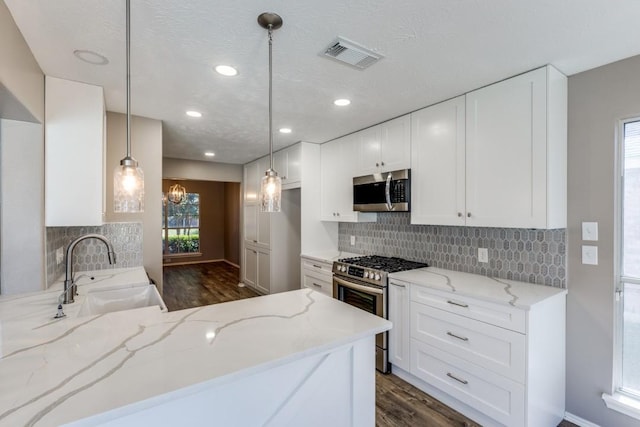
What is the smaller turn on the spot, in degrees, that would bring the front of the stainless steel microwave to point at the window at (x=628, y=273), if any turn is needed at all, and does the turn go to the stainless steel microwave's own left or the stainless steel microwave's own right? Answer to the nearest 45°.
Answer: approximately 90° to the stainless steel microwave's own left

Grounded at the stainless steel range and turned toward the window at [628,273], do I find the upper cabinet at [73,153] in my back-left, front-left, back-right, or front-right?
back-right

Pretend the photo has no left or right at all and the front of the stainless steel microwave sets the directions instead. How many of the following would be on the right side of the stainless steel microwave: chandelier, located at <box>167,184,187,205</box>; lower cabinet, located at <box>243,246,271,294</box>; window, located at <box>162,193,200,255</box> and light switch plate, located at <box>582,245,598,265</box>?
3

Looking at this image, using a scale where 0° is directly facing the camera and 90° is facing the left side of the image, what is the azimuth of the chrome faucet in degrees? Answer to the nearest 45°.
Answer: approximately 270°

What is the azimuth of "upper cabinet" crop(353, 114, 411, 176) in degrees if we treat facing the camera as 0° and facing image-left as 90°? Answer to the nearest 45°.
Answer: approximately 45°

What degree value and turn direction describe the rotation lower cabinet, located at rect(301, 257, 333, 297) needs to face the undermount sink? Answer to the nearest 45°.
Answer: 0° — it already faces it

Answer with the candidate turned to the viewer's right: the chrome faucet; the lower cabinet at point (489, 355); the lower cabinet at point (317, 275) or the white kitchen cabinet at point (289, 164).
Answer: the chrome faucet
